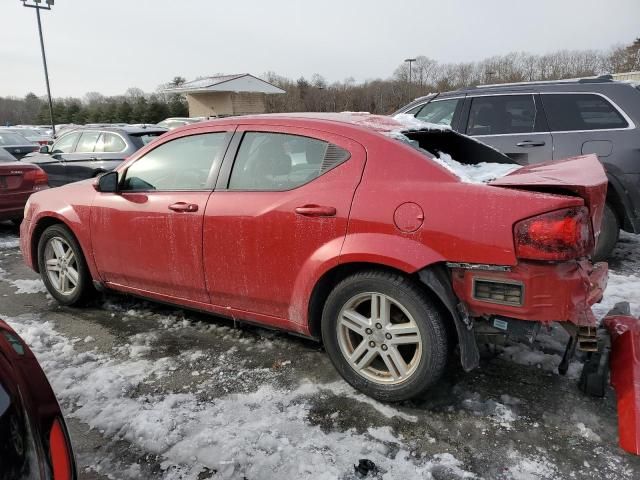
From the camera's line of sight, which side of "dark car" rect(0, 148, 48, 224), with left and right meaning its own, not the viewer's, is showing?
back

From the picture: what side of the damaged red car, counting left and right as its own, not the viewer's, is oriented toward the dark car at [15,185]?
front

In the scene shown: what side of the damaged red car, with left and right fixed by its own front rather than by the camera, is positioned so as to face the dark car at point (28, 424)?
left

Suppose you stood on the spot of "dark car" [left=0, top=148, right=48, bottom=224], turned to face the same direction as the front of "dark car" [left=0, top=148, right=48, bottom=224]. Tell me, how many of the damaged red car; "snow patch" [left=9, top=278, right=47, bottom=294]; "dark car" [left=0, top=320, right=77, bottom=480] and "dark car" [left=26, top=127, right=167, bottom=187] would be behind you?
3

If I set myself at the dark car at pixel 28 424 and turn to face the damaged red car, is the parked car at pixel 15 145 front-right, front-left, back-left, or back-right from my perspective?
front-left

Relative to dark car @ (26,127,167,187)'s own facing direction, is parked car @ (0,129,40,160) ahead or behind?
ahead

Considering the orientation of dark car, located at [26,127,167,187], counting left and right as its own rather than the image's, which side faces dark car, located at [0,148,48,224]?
left

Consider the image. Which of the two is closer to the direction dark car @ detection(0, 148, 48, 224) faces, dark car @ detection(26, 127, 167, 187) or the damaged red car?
the dark car

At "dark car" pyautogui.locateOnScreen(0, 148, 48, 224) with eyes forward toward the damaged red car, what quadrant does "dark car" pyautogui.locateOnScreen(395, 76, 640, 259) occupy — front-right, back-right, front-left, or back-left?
front-left

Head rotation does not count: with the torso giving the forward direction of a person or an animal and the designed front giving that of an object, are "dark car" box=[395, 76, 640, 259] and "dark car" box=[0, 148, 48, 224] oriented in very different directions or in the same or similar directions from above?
same or similar directions

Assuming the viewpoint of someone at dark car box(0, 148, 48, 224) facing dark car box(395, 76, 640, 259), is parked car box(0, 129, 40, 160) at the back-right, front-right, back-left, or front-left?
back-left
